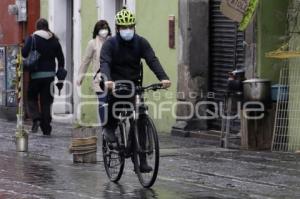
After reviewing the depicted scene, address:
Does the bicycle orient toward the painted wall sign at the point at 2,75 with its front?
no

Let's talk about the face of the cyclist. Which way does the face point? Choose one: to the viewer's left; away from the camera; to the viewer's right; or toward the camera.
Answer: toward the camera

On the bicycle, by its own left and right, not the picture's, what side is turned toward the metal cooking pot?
left

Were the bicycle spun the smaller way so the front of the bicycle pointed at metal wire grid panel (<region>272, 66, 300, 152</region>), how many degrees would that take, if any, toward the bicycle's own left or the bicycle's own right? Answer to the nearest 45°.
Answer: approximately 90° to the bicycle's own left

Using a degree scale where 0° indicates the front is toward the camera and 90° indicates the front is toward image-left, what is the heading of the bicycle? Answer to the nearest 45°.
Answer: approximately 315°

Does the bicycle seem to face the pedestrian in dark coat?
no

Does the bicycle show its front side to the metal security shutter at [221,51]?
no

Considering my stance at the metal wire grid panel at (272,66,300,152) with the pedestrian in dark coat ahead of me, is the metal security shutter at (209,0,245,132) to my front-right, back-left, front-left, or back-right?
front-right

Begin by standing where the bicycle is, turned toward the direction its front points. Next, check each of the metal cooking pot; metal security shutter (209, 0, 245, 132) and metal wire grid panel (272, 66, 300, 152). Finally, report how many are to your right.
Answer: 0

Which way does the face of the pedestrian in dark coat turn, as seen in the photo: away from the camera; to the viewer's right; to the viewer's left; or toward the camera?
away from the camera
